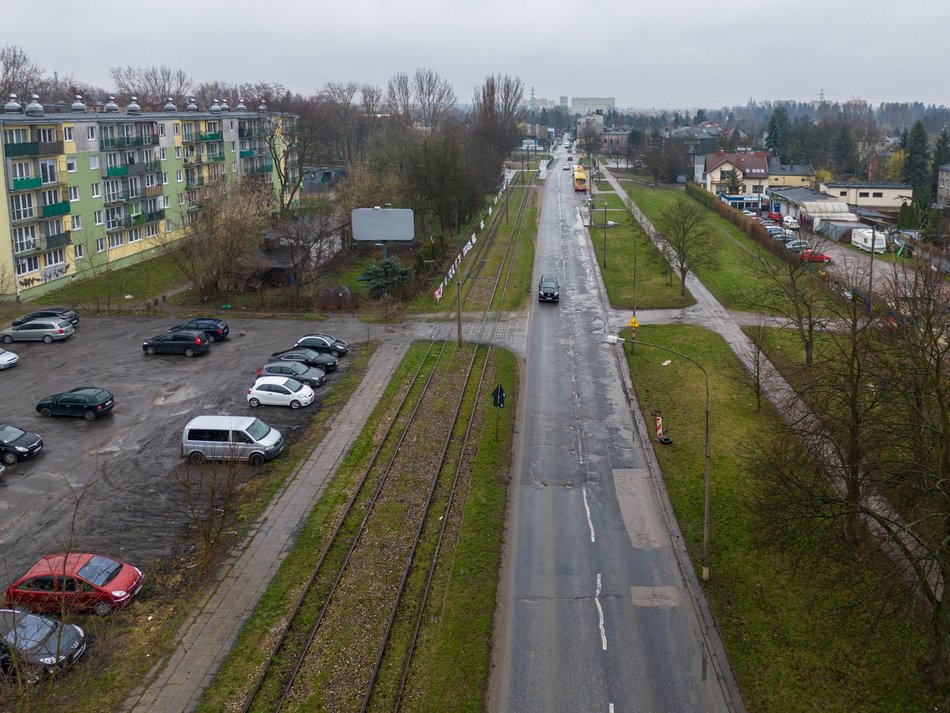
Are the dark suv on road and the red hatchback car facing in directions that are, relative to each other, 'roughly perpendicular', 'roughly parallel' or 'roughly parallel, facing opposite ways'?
roughly perpendicular

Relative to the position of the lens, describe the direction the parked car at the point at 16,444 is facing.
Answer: facing the viewer and to the right of the viewer

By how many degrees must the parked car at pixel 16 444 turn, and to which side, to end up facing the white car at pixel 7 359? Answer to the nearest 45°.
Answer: approximately 135° to its left

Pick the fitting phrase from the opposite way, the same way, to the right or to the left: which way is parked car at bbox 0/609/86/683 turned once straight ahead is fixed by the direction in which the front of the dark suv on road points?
to the left

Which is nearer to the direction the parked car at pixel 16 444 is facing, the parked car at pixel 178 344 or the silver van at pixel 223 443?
the silver van

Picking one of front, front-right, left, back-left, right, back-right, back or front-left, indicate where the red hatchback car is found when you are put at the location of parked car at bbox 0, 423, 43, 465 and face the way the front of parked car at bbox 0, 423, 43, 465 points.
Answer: front-right

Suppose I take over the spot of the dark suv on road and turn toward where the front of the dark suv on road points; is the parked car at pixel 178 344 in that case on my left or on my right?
on my right

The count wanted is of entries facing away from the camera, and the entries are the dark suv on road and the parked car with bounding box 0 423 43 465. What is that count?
0

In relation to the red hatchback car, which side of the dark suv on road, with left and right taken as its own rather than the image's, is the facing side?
front

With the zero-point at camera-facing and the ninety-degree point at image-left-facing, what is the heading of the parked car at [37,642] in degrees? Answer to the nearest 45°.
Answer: approximately 315°

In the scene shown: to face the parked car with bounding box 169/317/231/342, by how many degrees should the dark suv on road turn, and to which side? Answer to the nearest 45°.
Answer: approximately 45° to its right

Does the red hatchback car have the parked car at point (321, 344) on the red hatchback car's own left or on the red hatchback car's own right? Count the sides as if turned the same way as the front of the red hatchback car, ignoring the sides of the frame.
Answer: on the red hatchback car's own left

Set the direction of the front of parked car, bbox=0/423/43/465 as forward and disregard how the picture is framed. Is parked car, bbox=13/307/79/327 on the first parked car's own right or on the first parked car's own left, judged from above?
on the first parked car's own left
